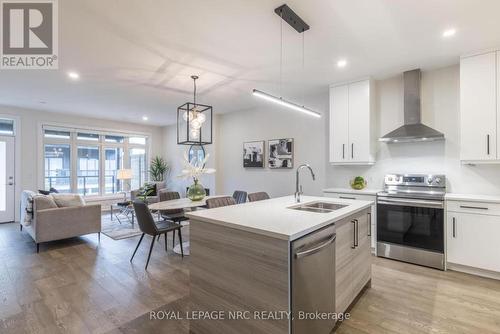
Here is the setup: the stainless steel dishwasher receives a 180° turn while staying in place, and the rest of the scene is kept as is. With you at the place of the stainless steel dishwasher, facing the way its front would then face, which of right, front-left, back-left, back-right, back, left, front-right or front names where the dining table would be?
front

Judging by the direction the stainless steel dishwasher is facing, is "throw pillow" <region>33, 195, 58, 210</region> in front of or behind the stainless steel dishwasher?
behind

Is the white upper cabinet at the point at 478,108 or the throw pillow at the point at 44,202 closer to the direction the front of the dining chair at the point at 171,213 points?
the white upper cabinet

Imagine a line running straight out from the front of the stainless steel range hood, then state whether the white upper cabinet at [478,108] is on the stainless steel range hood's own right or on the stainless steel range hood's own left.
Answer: on the stainless steel range hood's own left

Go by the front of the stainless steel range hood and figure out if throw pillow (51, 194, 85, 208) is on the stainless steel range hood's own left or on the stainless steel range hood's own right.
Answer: on the stainless steel range hood's own right

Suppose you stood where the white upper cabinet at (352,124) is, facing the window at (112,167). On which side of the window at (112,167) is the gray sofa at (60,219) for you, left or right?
left
